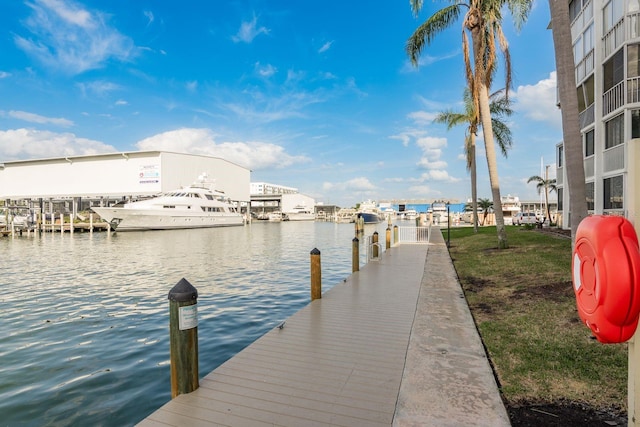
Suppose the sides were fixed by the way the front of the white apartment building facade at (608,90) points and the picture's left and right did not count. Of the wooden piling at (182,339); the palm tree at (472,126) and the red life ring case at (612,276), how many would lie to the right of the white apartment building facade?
1

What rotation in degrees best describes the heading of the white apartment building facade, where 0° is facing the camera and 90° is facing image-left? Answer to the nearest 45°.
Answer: approximately 45°

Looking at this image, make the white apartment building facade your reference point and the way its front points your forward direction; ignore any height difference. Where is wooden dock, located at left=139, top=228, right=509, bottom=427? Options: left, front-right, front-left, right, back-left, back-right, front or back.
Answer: front-left

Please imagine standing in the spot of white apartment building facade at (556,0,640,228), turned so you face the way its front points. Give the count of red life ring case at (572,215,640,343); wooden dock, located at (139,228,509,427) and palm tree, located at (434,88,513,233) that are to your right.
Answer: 1

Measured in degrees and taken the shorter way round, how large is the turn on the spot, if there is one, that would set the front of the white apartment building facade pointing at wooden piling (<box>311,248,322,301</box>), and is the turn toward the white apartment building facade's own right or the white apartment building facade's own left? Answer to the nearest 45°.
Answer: approximately 45° to the white apartment building facade's own left

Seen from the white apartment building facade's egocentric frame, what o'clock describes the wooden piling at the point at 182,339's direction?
The wooden piling is roughly at 11 o'clock from the white apartment building facade.

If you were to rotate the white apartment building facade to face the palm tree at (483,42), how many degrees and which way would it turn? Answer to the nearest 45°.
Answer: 0° — it already faces it

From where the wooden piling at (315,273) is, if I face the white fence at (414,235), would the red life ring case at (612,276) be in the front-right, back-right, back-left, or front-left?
back-right

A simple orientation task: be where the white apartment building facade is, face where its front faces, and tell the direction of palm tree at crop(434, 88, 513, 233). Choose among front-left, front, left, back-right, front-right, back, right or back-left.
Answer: front

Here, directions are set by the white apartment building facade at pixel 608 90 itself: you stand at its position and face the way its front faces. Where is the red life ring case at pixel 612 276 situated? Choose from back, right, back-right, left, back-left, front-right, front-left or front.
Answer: front-left
